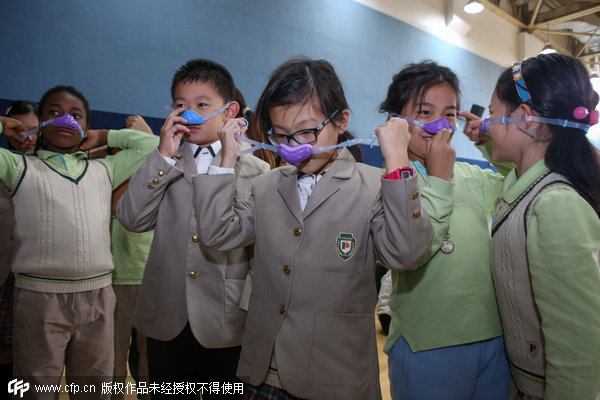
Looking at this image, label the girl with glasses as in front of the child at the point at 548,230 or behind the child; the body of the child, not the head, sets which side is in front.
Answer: in front

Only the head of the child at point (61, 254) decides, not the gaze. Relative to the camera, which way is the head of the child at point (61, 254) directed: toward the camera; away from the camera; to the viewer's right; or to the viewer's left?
toward the camera

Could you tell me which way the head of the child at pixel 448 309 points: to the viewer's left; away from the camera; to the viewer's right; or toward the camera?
toward the camera

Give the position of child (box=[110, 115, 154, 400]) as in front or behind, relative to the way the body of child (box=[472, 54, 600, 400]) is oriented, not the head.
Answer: in front

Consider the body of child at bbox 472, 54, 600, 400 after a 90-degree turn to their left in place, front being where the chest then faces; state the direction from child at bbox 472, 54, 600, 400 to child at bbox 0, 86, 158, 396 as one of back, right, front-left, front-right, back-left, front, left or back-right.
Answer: right

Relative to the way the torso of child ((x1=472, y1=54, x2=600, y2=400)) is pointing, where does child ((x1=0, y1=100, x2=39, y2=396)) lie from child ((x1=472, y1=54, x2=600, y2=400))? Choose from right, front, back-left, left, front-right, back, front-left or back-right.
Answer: front

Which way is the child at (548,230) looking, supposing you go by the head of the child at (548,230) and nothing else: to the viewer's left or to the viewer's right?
to the viewer's left

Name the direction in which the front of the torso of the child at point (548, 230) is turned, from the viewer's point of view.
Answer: to the viewer's left
